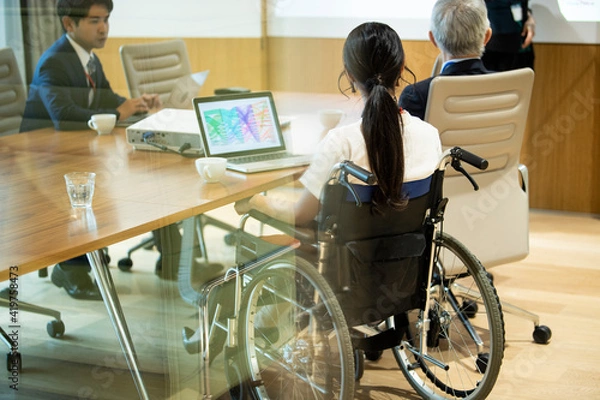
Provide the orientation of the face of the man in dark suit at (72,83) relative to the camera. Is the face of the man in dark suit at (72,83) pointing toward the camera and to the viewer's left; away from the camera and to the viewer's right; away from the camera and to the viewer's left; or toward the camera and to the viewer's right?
toward the camera and to the viewer's right

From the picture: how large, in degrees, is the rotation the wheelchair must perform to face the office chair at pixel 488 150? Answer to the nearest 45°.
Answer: approximately 90° to its right

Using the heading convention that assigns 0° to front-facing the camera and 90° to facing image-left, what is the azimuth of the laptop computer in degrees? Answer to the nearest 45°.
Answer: approximately 315°

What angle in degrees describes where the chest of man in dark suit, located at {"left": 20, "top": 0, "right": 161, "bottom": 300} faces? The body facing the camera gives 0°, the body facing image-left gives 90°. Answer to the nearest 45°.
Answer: approximately 315°

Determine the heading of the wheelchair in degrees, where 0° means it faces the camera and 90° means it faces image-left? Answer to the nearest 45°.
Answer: approximately 135°

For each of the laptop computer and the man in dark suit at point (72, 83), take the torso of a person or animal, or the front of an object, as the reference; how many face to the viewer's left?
0

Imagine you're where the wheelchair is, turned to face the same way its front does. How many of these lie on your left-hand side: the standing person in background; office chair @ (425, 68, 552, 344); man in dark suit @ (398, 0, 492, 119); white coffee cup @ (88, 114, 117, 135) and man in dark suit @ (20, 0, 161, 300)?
2

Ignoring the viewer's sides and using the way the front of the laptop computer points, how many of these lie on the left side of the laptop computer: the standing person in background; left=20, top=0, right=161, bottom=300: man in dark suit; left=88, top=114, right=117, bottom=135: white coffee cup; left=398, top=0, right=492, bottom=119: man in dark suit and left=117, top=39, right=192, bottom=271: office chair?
2
